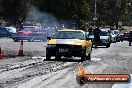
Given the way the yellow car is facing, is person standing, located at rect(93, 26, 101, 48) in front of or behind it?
behind

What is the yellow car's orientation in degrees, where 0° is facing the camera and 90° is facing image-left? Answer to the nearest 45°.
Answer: approximately 0°
